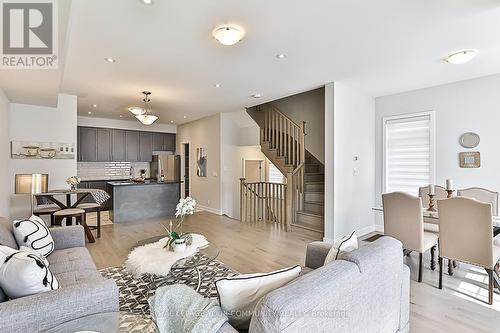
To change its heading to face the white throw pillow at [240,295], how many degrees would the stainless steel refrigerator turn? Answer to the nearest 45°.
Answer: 0° — it already faces it

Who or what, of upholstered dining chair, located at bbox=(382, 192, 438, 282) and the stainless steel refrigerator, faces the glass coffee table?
the stainless steel refrigerator

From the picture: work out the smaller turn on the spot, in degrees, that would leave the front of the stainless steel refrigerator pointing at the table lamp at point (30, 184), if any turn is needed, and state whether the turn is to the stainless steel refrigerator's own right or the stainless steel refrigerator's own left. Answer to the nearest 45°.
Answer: approximately 45° to the stainless steel refrigerator's own right

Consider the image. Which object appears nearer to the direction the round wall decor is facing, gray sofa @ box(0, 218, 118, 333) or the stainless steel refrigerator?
the gray sofa

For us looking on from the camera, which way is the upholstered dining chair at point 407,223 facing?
facing away from the viewer and to the right of the viewer

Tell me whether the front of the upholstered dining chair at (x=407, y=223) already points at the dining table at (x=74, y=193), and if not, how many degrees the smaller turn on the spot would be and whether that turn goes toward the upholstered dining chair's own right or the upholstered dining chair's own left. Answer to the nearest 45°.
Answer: approximately 135° to the upholstered dining chair's own left

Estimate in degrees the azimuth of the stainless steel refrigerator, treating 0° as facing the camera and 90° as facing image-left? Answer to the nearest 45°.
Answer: approximately 0°

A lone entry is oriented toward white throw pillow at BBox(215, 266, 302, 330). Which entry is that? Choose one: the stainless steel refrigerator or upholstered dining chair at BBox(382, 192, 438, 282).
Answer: the stainless steel refrigerator

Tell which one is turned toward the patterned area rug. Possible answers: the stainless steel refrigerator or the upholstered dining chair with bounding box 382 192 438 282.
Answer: the stainless steel refrigerator

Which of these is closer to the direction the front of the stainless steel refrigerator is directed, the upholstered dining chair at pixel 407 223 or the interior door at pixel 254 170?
the upholstered dining chair

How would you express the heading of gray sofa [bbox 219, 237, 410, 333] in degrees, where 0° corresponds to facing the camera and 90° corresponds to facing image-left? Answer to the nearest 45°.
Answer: approximately 135°
